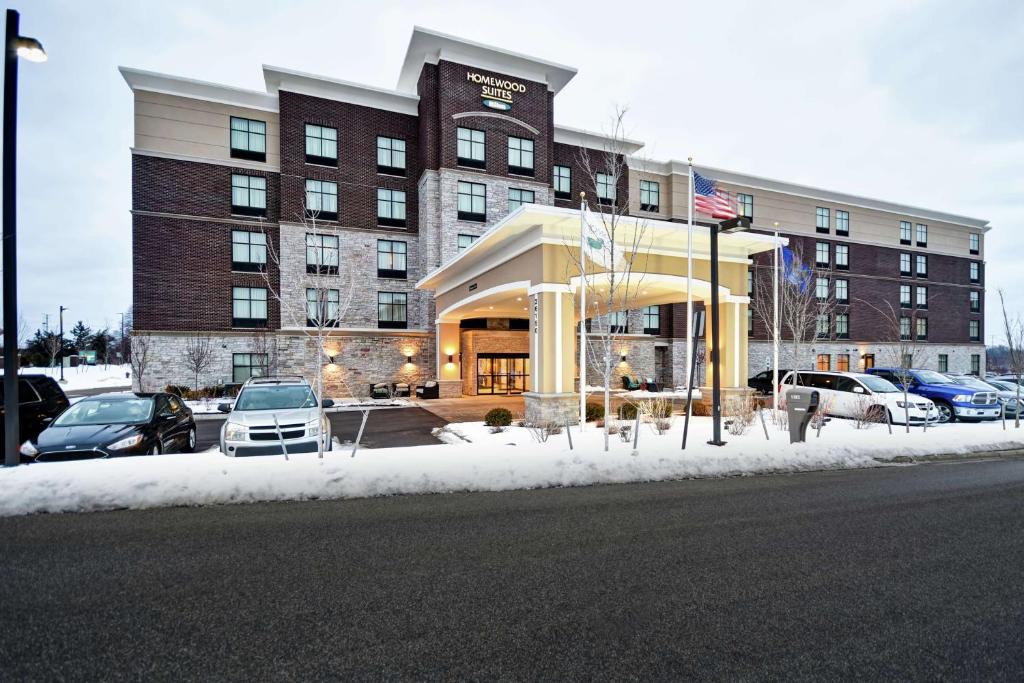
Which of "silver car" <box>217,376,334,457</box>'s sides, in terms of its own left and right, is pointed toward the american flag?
left

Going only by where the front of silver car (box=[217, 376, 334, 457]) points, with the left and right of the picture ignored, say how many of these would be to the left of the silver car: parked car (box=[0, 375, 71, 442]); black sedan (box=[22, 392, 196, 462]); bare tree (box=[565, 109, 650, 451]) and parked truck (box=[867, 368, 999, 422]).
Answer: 2

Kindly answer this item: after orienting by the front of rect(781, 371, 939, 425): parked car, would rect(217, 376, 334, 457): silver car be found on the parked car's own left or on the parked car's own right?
on the parked car's own right

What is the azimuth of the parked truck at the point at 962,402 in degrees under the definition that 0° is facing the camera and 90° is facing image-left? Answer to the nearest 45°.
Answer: approximately 315°

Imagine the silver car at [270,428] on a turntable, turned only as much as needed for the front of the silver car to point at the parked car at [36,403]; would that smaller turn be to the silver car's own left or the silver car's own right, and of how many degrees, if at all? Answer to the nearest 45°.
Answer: approximately 135° to the silver car's own right

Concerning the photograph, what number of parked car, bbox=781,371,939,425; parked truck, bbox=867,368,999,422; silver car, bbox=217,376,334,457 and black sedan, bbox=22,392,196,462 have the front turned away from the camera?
0

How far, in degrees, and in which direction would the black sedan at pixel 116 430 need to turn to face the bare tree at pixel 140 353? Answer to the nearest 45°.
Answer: approximately 135° to its right

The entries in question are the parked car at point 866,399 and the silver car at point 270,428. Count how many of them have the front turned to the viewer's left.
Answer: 0

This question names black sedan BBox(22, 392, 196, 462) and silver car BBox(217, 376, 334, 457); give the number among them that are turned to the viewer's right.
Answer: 0

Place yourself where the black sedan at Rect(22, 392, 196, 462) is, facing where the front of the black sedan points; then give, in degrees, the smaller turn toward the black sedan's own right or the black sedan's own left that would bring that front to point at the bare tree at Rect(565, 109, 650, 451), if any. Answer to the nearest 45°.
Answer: approximately 135° to the black sedan's own left

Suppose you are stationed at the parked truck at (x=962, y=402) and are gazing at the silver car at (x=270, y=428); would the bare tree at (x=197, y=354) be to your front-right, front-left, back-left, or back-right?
front-right

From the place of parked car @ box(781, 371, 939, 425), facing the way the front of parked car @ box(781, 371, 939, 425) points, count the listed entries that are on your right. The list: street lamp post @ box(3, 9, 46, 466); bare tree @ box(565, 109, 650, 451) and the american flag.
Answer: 3

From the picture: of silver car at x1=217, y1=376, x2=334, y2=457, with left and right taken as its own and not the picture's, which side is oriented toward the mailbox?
left

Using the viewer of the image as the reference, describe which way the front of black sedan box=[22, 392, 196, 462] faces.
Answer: facing the viewer and to the left of the viewer
